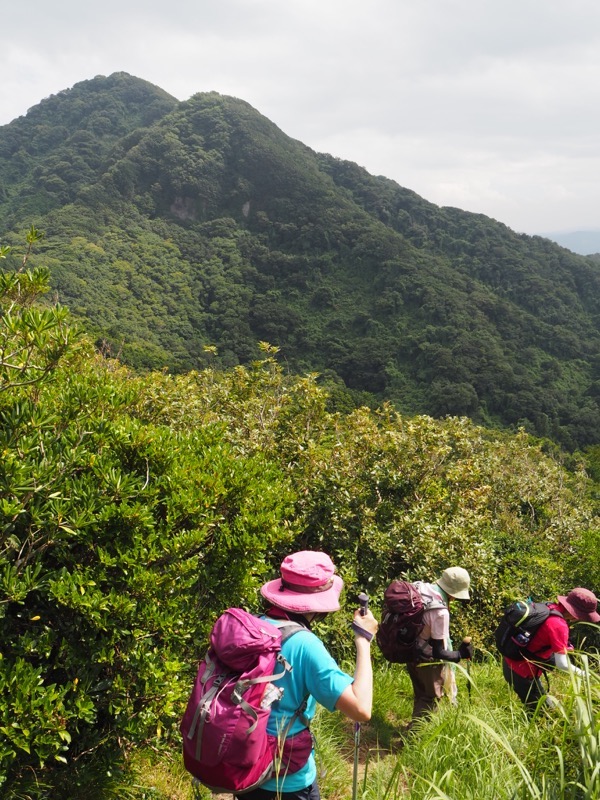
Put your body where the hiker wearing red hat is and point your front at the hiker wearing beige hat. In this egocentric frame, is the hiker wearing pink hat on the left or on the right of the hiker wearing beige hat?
left

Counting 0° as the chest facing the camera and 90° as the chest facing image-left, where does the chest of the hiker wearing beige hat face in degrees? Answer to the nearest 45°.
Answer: approximately 270°

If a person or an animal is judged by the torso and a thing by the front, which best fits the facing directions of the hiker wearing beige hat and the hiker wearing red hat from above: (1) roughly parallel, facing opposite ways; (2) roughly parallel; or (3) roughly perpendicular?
roughly parallel

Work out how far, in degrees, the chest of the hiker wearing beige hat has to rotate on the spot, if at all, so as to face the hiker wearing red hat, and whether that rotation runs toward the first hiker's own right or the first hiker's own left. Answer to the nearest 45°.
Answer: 0° — they already face them

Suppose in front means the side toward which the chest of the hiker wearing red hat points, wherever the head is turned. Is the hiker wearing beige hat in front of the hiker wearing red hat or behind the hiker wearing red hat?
behind

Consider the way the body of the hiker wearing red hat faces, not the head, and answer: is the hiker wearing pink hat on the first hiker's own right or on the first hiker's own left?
on the first hiker's own right

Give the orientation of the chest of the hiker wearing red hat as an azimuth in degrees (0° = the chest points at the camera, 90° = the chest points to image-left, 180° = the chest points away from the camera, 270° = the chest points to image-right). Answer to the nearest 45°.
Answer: approximately 270°

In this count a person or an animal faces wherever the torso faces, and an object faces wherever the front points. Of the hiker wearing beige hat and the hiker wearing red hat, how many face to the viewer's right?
2
